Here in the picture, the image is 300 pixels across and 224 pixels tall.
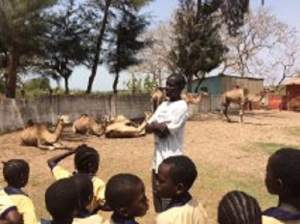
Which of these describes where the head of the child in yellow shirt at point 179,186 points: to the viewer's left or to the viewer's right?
to the viewer's left

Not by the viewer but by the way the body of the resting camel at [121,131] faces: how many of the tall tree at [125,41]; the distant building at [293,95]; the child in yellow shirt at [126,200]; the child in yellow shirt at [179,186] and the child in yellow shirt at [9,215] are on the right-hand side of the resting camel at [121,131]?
3

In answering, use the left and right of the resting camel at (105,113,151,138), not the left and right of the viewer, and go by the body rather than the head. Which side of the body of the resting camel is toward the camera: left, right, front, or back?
right

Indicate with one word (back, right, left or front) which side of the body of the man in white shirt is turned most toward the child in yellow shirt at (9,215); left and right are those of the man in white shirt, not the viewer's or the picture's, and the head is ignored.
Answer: front
